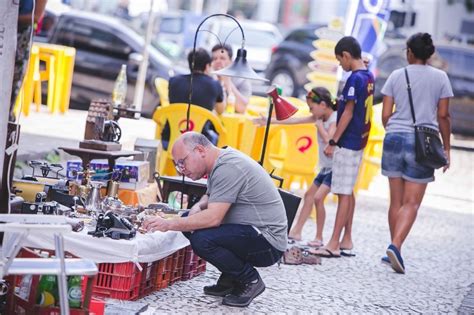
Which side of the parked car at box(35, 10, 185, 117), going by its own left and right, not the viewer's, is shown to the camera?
right

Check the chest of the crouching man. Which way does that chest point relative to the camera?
to the viewer's left

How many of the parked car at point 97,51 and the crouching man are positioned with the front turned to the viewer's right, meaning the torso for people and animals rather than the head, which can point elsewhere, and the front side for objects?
1
